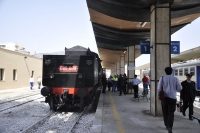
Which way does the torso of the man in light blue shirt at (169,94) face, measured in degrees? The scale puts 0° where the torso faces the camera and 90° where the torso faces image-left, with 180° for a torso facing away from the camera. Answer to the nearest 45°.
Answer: approximately 180°

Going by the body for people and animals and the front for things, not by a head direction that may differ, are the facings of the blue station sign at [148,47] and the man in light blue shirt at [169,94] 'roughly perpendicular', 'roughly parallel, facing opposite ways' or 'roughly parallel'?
roughly parallel, facing opposite ways

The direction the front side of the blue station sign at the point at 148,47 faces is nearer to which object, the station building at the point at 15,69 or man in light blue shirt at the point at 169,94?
the man in light blue shirt

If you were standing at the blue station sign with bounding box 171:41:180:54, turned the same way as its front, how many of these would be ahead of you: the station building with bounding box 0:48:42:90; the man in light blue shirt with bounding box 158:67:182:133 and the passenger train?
1

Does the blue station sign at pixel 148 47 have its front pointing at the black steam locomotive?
no

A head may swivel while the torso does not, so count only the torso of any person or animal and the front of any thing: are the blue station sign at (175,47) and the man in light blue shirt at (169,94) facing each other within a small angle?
yes

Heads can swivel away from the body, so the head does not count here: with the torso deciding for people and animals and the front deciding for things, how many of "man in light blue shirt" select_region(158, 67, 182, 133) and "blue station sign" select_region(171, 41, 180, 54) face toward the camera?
1

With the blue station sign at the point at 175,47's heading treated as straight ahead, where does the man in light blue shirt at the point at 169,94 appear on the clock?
The man in light blue shirt is roughly at 12 o'clock from the blue station sign.

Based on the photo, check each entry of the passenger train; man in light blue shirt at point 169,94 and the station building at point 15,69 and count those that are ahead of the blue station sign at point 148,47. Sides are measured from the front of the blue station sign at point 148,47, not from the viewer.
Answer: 1

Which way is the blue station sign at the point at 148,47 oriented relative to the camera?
toward the camera

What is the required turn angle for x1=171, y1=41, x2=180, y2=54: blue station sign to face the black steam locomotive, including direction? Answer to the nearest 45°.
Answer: approximately 90° to its right

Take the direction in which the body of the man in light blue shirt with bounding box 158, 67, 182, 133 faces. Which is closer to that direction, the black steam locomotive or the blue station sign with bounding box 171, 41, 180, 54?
the blue station sign

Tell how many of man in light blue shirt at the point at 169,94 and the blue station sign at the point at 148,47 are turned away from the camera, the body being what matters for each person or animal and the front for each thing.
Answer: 1

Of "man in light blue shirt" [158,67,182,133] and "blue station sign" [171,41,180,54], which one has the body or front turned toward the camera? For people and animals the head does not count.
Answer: the blue station sign
